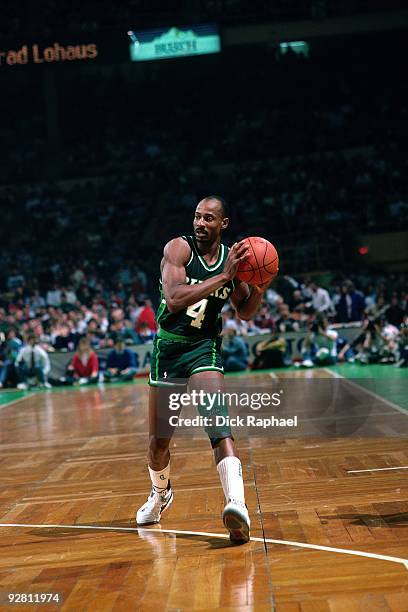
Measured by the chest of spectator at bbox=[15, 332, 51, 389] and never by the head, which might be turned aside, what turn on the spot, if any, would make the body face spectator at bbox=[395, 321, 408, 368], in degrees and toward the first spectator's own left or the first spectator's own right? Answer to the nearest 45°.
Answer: approximately 45° to the first spectator's own left

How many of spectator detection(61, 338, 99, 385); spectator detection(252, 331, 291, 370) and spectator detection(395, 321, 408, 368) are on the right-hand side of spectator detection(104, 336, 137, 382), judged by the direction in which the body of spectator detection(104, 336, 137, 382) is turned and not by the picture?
1

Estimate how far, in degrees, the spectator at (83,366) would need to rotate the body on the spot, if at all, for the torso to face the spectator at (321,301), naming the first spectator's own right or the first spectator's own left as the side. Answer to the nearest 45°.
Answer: approximately 90° to the first spectator's own left

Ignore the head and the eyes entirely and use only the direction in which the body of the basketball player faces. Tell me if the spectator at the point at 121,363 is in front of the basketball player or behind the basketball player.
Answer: behind

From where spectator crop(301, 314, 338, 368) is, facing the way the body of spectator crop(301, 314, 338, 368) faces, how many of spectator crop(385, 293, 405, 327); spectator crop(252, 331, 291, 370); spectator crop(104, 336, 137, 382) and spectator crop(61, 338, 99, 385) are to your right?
3

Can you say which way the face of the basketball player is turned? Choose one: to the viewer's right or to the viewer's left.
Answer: to the viewer's left

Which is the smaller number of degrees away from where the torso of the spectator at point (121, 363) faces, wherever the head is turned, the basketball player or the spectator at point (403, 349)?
the basketball player

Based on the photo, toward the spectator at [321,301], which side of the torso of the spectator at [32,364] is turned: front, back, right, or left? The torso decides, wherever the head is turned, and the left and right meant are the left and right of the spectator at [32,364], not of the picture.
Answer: left

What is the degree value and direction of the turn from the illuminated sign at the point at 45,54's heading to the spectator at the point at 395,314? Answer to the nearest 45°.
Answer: approximately 45° to its left

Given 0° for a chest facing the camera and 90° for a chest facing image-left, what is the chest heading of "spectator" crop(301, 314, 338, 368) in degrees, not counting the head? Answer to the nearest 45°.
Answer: approximately 0°

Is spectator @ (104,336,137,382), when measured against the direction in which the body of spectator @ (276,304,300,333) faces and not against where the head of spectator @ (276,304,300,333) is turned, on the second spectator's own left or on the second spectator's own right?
on the second spectator's own right

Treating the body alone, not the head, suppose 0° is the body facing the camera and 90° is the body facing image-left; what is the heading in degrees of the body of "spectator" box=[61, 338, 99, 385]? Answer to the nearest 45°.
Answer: approximately 0°

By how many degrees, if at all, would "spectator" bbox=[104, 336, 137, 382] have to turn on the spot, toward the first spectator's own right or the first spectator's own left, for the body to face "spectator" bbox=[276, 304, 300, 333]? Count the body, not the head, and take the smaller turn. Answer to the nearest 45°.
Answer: approximately 90° to the first spectator's own left
